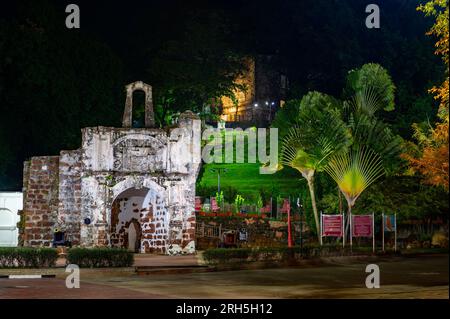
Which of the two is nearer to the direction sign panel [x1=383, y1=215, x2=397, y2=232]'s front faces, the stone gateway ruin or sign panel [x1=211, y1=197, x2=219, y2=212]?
the stone gateway ruin

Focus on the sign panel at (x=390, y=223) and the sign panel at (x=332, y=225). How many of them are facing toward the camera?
2

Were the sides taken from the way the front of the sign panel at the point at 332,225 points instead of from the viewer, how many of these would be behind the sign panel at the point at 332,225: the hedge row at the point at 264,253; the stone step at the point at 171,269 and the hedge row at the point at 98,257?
0

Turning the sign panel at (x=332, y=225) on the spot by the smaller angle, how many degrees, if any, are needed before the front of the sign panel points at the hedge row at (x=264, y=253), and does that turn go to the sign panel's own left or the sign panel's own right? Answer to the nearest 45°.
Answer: approximately 45° to the sign panel's own right

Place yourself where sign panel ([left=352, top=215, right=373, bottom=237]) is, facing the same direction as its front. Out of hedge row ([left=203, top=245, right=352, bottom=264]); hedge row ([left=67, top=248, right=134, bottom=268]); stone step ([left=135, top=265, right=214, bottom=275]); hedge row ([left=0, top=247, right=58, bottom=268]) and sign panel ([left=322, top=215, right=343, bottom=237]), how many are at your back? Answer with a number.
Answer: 0

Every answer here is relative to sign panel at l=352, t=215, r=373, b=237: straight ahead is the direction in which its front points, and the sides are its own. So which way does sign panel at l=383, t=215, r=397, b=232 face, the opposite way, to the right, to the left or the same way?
the same way

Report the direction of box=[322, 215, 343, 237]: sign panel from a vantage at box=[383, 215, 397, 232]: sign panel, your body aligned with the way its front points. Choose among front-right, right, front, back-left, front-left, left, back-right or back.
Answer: front-right

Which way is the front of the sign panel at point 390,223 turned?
toward the camera

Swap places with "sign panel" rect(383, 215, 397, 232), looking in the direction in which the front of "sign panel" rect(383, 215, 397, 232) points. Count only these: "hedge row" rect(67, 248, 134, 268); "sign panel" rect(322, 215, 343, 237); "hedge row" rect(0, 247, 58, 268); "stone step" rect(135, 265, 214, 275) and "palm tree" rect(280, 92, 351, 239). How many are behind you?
0

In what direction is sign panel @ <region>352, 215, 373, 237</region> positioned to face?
toward the camera

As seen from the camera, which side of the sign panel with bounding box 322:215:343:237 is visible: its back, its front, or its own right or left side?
front

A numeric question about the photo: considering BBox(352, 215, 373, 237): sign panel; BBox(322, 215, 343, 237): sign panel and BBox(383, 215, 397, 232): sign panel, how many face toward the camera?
3

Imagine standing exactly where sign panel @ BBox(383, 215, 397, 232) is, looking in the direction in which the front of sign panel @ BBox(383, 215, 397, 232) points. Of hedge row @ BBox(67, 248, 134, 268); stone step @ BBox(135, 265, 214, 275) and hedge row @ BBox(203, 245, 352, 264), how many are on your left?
0

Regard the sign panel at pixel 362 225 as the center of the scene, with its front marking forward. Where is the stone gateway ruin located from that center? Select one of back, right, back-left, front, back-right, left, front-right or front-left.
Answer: right

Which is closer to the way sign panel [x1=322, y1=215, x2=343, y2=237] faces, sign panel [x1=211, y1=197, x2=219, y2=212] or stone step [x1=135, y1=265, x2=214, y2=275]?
the stone step
